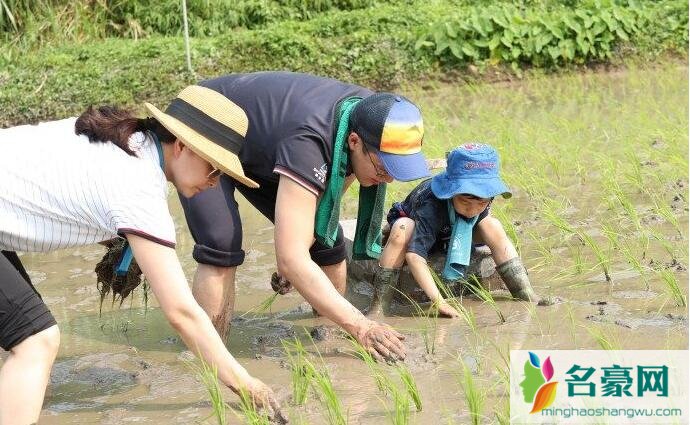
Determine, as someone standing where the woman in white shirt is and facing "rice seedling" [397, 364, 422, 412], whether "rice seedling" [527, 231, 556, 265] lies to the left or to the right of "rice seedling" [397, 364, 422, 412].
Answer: left

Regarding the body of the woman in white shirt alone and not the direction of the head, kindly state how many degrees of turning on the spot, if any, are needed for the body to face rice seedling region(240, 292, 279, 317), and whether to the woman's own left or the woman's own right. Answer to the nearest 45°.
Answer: approximately 45° to the woman's own left

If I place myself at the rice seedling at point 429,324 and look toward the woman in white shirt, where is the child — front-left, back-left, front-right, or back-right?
back-right

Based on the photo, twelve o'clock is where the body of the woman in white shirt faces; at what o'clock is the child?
The child is roughly at 11 o'clock from the woman in white shirt.

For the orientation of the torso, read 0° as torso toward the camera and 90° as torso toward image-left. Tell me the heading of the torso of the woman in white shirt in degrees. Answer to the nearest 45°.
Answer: approximately 270°

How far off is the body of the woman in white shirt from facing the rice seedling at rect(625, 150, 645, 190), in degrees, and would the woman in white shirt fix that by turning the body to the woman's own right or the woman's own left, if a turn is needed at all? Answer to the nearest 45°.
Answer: approximately 45° to the woman's own left

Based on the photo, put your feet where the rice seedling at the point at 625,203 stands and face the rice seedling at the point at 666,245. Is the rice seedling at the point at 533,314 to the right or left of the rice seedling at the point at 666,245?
right

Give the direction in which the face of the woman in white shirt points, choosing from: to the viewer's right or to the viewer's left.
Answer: to the viewer's right

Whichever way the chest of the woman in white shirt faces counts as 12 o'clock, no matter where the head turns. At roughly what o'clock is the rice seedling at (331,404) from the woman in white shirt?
The rice seedling is roughly at 1 o'clock from the woman in white shirt.
